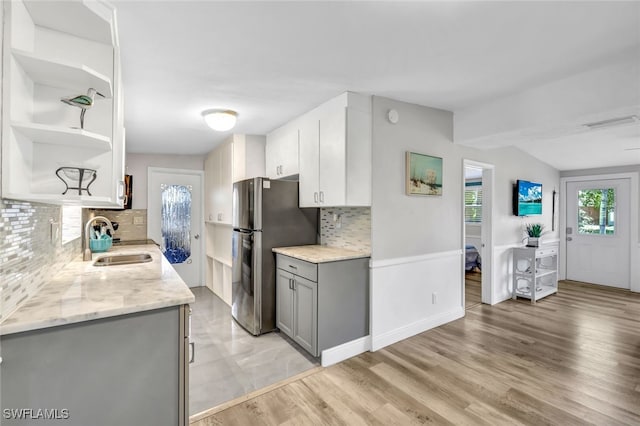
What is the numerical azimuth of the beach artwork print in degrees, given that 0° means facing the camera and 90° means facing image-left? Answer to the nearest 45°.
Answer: approximately 315°

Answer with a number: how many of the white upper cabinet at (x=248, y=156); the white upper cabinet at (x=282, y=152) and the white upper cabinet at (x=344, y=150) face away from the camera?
0

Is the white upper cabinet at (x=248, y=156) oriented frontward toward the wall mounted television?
no

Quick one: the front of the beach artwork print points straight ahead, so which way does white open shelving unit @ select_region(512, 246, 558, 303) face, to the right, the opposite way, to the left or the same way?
the same way

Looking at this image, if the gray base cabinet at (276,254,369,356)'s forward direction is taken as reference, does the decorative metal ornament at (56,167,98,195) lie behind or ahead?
ahead

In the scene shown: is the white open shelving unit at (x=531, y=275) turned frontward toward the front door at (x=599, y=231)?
no

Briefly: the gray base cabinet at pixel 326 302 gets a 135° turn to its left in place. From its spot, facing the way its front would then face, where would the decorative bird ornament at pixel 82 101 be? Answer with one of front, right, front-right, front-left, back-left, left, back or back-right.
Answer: back-right

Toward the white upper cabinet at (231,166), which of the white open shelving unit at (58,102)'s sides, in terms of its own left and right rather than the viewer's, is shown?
back

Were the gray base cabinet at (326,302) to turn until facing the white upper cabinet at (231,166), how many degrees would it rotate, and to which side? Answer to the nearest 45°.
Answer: approximately 90° to its right

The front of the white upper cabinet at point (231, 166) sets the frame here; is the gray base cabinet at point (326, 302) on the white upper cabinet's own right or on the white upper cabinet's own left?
on the white upper cabinet's own left

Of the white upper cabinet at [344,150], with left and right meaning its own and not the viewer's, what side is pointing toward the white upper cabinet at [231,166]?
right

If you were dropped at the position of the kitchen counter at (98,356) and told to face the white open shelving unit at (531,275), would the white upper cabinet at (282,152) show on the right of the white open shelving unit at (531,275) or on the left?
left

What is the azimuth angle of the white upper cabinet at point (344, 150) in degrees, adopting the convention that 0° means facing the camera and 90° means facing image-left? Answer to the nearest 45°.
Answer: approximately 45°

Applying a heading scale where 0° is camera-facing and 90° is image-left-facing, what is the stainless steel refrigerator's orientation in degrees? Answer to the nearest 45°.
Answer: approximately 45°
